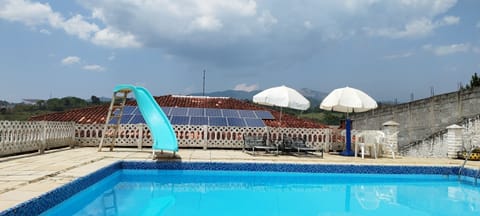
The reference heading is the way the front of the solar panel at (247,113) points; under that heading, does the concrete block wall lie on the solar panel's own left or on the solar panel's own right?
on the solar panel's own left

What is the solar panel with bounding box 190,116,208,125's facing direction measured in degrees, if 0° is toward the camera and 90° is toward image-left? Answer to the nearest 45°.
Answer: approximately 0°

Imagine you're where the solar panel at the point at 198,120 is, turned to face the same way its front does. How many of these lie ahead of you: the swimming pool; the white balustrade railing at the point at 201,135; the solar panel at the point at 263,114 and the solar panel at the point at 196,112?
2
